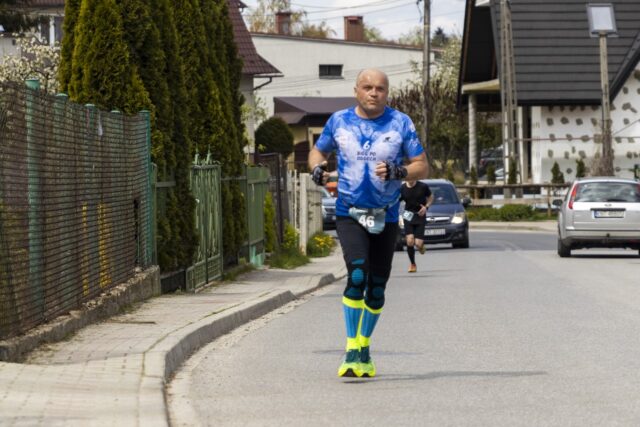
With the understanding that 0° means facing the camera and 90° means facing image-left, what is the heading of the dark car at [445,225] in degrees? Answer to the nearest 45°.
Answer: approximately 0°

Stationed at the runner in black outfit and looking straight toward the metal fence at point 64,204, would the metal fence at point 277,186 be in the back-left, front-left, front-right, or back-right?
back-right

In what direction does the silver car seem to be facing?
away from the camera

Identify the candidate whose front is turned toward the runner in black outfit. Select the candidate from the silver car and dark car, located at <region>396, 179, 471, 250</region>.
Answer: the dark car

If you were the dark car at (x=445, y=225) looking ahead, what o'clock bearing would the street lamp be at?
The street lamp is roughly at 7 o'clock from the dark car.

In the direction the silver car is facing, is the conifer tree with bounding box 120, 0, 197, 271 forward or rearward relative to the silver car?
rearward

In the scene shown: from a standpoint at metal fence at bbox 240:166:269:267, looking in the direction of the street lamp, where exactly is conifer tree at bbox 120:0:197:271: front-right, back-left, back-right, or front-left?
back-right

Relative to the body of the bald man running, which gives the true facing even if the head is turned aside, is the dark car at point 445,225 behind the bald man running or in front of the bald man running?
behind

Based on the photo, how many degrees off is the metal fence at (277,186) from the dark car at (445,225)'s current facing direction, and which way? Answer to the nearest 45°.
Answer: approximately 45° to its right

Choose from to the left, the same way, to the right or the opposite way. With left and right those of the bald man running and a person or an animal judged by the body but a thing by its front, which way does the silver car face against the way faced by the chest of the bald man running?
the opposite way

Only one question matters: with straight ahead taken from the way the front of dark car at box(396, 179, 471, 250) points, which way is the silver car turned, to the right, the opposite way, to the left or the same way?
the opposite way

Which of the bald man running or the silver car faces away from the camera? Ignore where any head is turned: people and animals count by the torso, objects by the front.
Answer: the silver car
